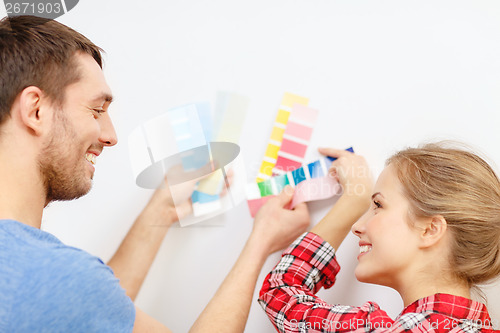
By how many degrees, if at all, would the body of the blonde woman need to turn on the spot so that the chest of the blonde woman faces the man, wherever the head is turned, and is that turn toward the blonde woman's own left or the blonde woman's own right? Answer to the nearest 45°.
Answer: approximately 45° to the blonde woman's own left

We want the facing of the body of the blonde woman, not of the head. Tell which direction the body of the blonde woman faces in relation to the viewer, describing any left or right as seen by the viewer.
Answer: facing away from the viewer and to the left of the viewer

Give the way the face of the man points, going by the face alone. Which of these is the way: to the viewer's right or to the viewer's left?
to the viewer's right

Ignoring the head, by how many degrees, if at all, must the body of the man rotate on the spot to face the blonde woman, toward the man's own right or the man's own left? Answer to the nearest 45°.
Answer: approximately 45° to the man's own right

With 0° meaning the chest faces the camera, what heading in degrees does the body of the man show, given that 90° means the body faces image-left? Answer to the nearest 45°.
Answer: approximately 225°
